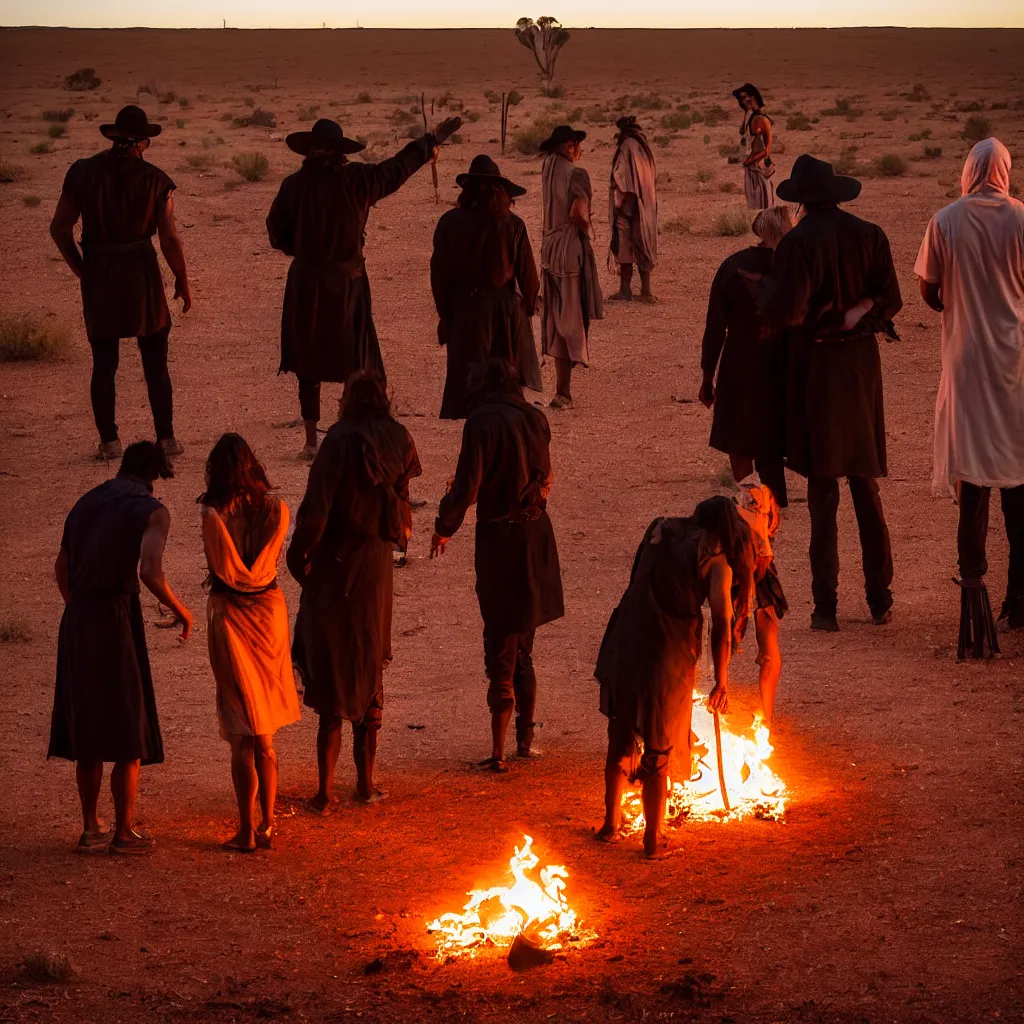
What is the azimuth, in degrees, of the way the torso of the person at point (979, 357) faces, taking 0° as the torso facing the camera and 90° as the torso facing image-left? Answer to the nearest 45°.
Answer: approximately 180°

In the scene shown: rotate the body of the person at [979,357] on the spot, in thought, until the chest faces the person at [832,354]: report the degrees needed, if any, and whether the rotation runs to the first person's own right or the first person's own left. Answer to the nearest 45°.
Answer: approximately 90° to the first person's own left

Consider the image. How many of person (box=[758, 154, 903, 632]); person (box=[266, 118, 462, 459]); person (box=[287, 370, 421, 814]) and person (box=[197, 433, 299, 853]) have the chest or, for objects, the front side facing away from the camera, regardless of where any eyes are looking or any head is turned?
4

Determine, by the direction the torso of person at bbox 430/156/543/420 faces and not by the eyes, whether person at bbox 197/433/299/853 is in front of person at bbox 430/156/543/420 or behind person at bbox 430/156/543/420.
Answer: behind

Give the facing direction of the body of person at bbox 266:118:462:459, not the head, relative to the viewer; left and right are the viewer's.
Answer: facing away from the viewer

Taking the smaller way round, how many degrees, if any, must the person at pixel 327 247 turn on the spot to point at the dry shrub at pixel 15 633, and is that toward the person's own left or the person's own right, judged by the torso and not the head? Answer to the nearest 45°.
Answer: approximately 135° to the person's own left

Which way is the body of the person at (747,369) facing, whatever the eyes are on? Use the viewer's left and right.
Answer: facing away from the viewer

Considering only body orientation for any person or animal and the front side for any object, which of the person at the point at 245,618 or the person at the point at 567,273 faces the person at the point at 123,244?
the person at the point at 245,618

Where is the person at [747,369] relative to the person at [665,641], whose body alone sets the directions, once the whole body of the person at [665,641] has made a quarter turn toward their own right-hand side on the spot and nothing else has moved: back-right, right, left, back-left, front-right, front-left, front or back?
back-left

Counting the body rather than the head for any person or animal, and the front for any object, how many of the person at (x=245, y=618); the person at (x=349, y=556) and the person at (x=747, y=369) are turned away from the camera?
3

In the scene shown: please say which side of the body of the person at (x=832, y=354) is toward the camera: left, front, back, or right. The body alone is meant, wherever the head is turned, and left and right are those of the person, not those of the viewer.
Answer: back

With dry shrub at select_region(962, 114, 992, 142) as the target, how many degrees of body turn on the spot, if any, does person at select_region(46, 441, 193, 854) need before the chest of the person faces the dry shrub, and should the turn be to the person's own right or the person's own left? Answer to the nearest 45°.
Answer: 0° — they already face it

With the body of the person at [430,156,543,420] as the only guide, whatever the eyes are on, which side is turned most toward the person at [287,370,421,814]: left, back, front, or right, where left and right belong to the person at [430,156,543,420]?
back

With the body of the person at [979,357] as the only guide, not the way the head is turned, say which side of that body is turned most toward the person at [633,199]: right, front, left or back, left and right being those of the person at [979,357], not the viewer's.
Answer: front

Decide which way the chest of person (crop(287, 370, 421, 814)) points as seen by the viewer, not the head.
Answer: away from the camera
